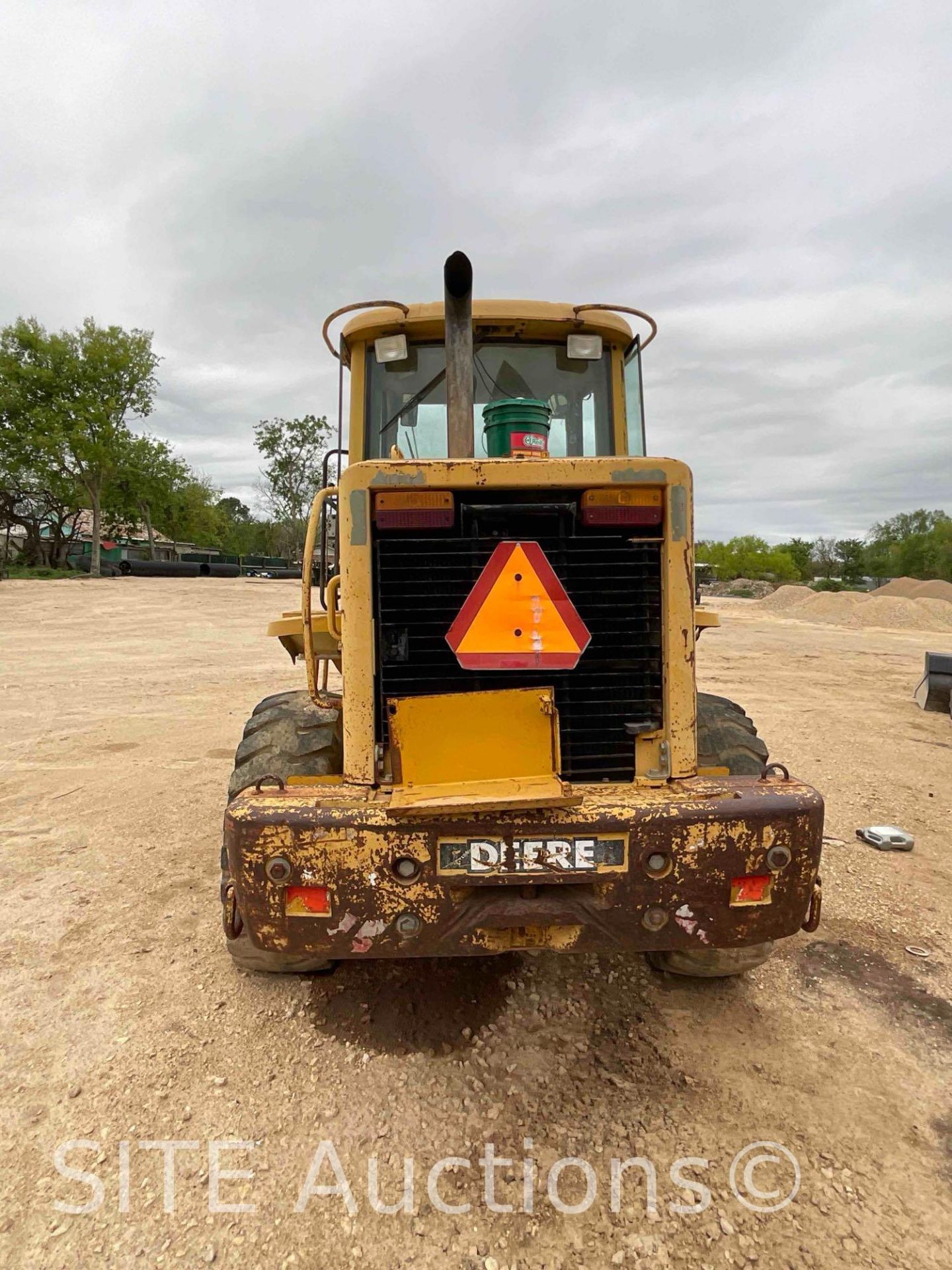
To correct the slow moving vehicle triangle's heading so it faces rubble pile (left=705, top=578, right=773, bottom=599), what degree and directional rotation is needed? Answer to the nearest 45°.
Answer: approximately 180°

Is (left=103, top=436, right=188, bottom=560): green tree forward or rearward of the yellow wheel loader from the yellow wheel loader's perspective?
forward

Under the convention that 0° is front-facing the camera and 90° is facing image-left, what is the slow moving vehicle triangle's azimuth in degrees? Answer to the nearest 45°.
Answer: approximately 0°

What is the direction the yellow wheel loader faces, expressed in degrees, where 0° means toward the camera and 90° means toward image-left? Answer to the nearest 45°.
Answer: approximately 180°

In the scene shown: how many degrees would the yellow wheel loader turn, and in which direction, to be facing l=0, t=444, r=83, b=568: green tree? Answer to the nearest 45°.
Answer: approximately 45° to its left
